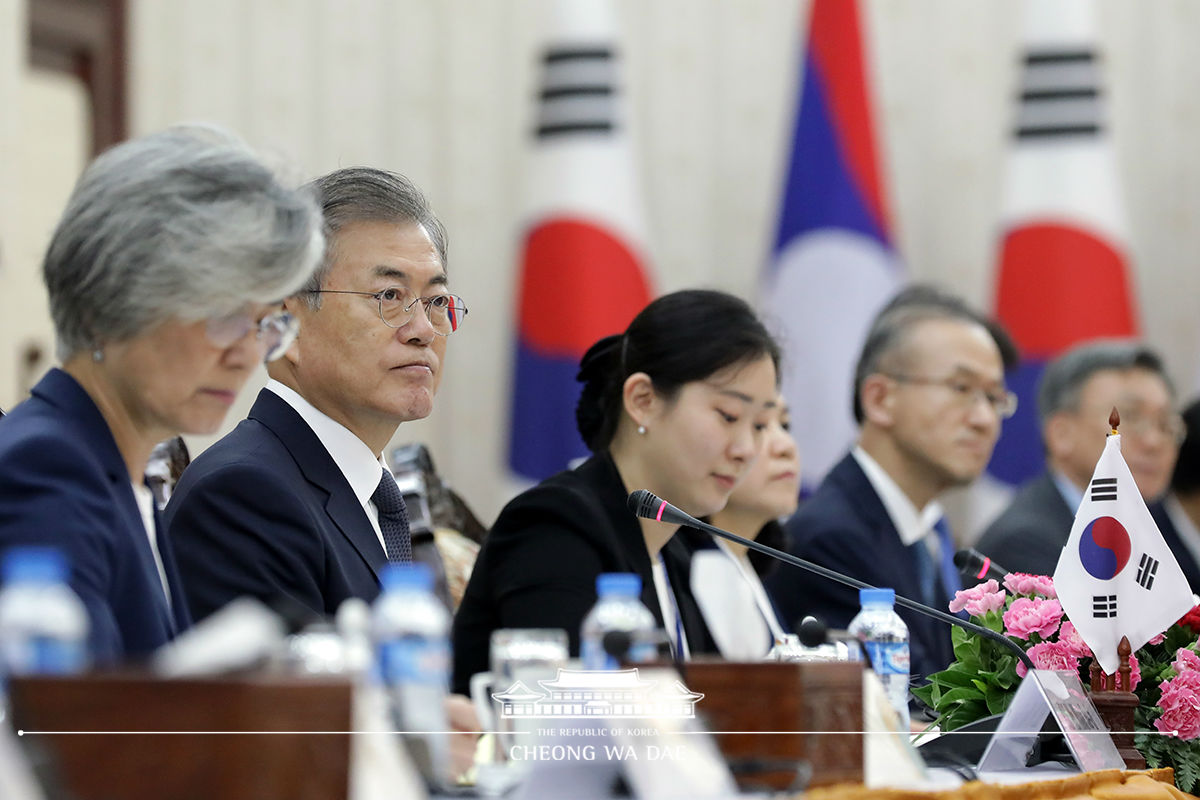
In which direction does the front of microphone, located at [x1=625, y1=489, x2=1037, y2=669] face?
to the viewer's left

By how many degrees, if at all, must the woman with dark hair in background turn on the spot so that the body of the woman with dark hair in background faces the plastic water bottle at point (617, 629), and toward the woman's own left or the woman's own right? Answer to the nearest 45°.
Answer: approximately 45° to the woman's own right

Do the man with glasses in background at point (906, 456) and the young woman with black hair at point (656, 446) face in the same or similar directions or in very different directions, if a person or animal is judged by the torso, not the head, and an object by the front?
same or similar directions

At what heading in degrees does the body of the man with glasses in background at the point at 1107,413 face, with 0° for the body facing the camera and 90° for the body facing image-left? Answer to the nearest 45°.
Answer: approximately 315°

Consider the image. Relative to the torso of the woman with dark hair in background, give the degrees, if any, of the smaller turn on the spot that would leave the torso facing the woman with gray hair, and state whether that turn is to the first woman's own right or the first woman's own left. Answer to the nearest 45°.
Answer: approximately 45° to the first woman's own right

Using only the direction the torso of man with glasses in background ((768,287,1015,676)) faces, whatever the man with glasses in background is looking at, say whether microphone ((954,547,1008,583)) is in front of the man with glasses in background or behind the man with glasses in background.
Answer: in front

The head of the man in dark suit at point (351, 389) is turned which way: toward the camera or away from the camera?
toward the camera
